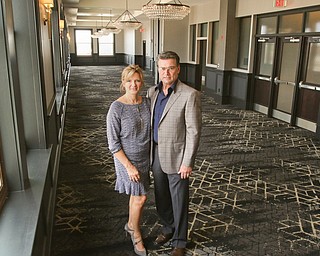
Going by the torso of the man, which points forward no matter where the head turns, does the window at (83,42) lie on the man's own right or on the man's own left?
on the man's own right

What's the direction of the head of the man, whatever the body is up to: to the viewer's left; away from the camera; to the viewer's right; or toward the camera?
toward the camera

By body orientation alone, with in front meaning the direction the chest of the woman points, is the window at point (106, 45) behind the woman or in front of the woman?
behind

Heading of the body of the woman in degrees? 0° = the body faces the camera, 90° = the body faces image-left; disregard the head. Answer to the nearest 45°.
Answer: approximately 315°

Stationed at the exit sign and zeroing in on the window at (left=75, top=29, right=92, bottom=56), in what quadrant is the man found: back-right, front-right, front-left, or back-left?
back-left

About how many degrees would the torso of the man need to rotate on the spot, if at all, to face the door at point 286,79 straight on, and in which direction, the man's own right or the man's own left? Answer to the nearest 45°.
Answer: approximately 180°

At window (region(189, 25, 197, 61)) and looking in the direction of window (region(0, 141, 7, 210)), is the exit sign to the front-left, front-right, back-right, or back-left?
front-left

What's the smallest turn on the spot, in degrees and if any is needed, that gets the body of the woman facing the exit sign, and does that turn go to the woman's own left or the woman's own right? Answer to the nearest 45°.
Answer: approximately 90° to the woman's own left

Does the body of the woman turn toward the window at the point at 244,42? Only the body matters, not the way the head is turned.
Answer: no

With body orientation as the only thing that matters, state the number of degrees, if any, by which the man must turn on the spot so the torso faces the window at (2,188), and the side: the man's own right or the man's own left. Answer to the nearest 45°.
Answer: approximately 45° to the man's own right

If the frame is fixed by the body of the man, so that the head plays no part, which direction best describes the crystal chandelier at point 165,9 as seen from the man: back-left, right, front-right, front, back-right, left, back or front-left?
back-right

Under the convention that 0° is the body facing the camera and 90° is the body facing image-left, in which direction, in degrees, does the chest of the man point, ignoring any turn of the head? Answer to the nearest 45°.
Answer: approximately 45°

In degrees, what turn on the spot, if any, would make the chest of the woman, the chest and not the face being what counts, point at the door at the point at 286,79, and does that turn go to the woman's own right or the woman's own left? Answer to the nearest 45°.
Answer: approximately 90° to the woman's own left

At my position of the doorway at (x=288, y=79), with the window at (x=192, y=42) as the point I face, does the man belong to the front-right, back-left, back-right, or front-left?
back-left

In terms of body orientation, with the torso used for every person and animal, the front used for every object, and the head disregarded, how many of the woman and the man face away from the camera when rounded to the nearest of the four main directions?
0

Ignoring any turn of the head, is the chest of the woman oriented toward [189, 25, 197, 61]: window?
no

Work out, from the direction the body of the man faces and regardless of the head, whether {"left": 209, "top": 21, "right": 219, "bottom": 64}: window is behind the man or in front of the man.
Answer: behind

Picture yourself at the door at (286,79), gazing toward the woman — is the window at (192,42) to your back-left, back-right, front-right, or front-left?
back-right
